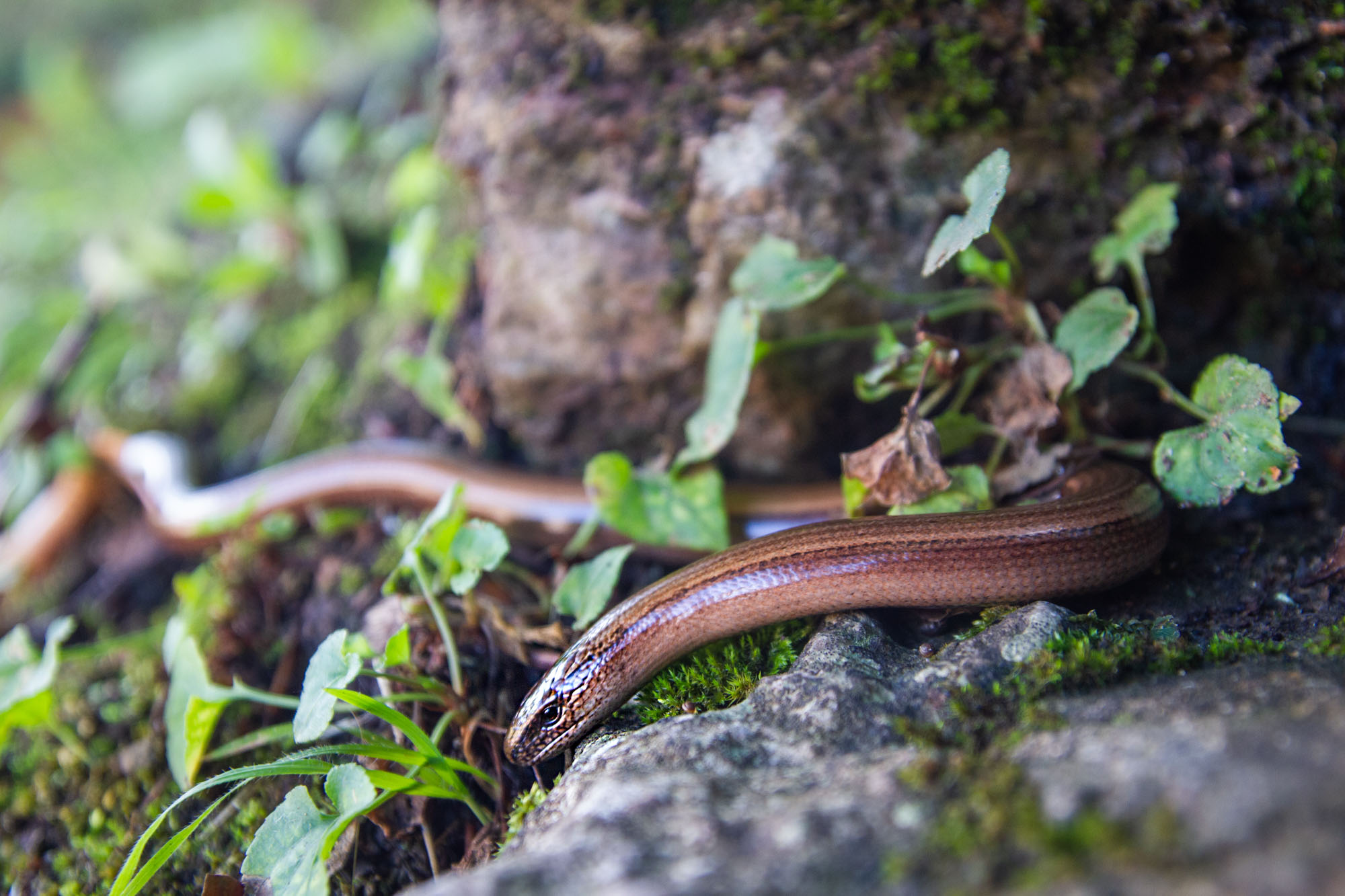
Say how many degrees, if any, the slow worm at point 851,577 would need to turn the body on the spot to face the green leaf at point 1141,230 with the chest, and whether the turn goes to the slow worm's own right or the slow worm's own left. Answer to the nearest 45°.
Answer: approximately 180°

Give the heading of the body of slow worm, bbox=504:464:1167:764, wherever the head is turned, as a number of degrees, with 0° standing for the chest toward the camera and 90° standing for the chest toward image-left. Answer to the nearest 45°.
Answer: approximately 45°
